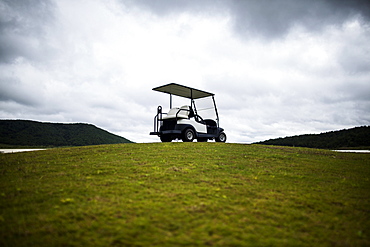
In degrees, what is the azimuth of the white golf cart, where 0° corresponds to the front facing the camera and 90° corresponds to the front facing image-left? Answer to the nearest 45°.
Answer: approximately 225°
